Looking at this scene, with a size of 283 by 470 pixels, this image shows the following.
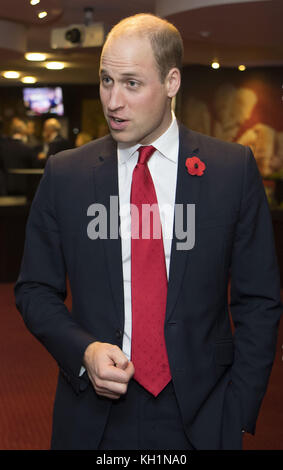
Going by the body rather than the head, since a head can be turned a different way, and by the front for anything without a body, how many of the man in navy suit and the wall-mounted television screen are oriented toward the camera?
2

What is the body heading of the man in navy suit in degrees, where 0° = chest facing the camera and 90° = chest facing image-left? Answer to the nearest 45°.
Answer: approximately 0°

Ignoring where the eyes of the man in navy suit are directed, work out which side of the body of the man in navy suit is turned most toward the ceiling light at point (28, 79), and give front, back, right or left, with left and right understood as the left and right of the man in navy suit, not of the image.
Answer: back

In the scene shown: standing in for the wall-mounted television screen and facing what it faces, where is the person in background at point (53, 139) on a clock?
The person in background is roughly at 12 o'clock from the wall-mounted television screen.

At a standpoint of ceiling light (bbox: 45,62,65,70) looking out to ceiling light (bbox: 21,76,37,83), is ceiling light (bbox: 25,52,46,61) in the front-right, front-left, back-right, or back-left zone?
back-left

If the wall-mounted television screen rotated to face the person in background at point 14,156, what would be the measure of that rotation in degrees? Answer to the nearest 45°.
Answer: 0° — it already faces them

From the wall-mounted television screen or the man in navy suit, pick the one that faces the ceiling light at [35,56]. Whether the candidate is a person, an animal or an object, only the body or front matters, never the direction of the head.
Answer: the wall-mounted television screen

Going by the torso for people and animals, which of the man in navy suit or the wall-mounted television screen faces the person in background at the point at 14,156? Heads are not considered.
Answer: the wall-mounted television screen

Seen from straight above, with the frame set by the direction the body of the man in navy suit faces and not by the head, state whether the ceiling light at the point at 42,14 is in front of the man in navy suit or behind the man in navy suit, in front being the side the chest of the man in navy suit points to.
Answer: behind
